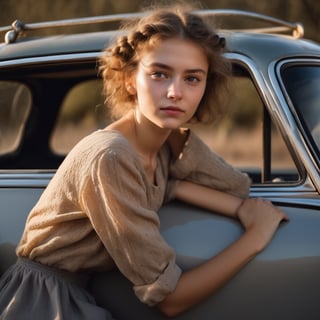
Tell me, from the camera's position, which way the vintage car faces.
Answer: facing the viewer and to the right of the viewer
